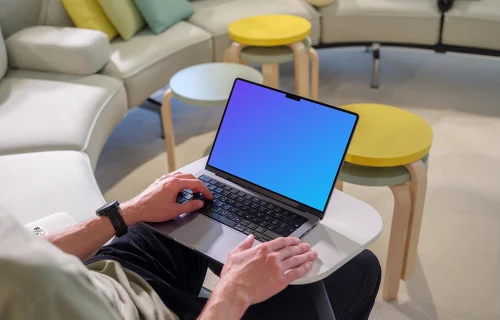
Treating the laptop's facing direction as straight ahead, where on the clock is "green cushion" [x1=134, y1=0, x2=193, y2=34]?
The green cushion is roughly at 4 o'clock from the laptop.

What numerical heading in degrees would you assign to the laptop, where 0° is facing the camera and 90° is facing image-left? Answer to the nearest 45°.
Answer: approximately 45°

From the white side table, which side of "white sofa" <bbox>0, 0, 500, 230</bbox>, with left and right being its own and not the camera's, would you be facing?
front

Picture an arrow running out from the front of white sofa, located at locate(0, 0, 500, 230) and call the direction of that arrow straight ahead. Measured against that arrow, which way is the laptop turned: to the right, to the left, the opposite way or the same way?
to the right

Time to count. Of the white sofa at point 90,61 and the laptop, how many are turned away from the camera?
0

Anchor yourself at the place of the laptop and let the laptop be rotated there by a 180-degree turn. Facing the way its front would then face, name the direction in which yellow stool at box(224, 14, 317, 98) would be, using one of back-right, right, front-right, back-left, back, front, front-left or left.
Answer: front-left
